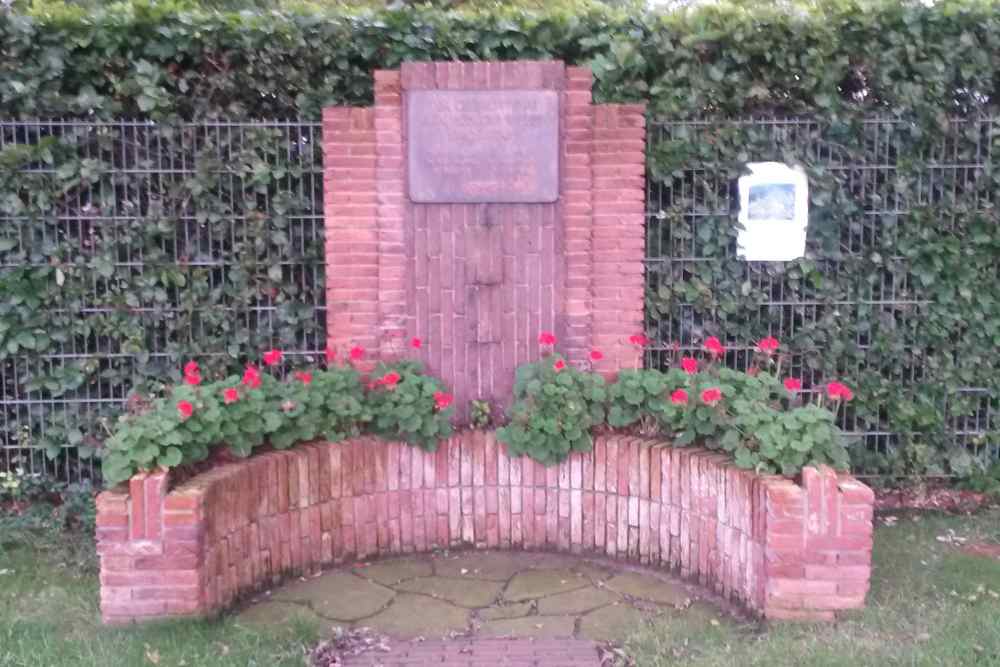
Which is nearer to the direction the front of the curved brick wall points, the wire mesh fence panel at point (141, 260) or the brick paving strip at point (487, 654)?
the brick paving strip

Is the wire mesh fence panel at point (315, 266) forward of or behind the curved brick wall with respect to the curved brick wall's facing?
behind

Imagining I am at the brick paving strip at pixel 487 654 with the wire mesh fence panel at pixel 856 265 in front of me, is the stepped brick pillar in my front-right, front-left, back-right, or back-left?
front-left

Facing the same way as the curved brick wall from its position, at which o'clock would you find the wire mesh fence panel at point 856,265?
The wire mesh fence panel is roughly at 8 o'clock from the curved brick wall.

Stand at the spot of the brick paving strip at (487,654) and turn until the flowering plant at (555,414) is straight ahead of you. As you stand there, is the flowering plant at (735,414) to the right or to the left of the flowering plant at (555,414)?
right

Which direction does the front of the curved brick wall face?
toward the camera

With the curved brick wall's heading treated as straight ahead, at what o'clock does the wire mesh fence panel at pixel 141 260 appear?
The wire mesh fence panel is roughly at 4 o'clock from the curved brick wall.

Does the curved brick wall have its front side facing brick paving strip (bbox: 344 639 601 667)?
yes
